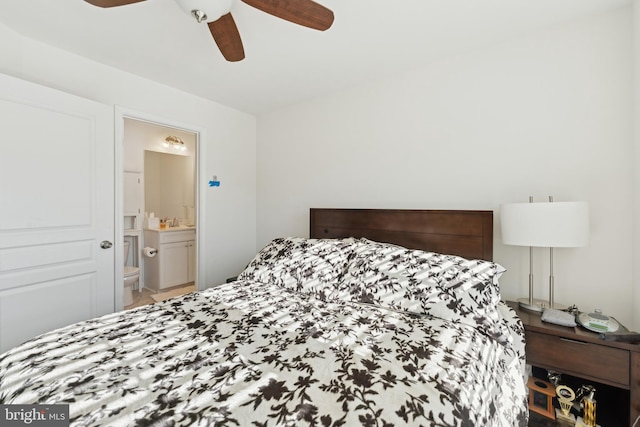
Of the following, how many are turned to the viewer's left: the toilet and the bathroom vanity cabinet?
0

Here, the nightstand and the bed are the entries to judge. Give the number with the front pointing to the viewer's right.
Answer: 0

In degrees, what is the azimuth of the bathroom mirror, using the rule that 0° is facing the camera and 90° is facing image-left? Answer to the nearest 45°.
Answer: approximately 315°

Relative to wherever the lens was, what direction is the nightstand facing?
facing the viewer and to the left of the viewer

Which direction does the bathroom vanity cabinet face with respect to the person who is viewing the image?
facing the viewer and to the right of the viewer

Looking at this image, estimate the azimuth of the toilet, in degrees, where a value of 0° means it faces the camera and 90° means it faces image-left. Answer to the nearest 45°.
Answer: approximately 315°

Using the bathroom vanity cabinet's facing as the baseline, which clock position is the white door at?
The white door is roughly at 2 o'clock from the bathroom vanity cabinet.

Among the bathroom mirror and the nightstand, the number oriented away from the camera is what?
0

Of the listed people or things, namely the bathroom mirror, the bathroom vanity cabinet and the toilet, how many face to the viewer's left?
0

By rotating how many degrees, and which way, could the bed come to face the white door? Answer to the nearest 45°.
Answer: approximately 90° to its right

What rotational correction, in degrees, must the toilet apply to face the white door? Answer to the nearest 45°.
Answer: approximately 45° to its right
